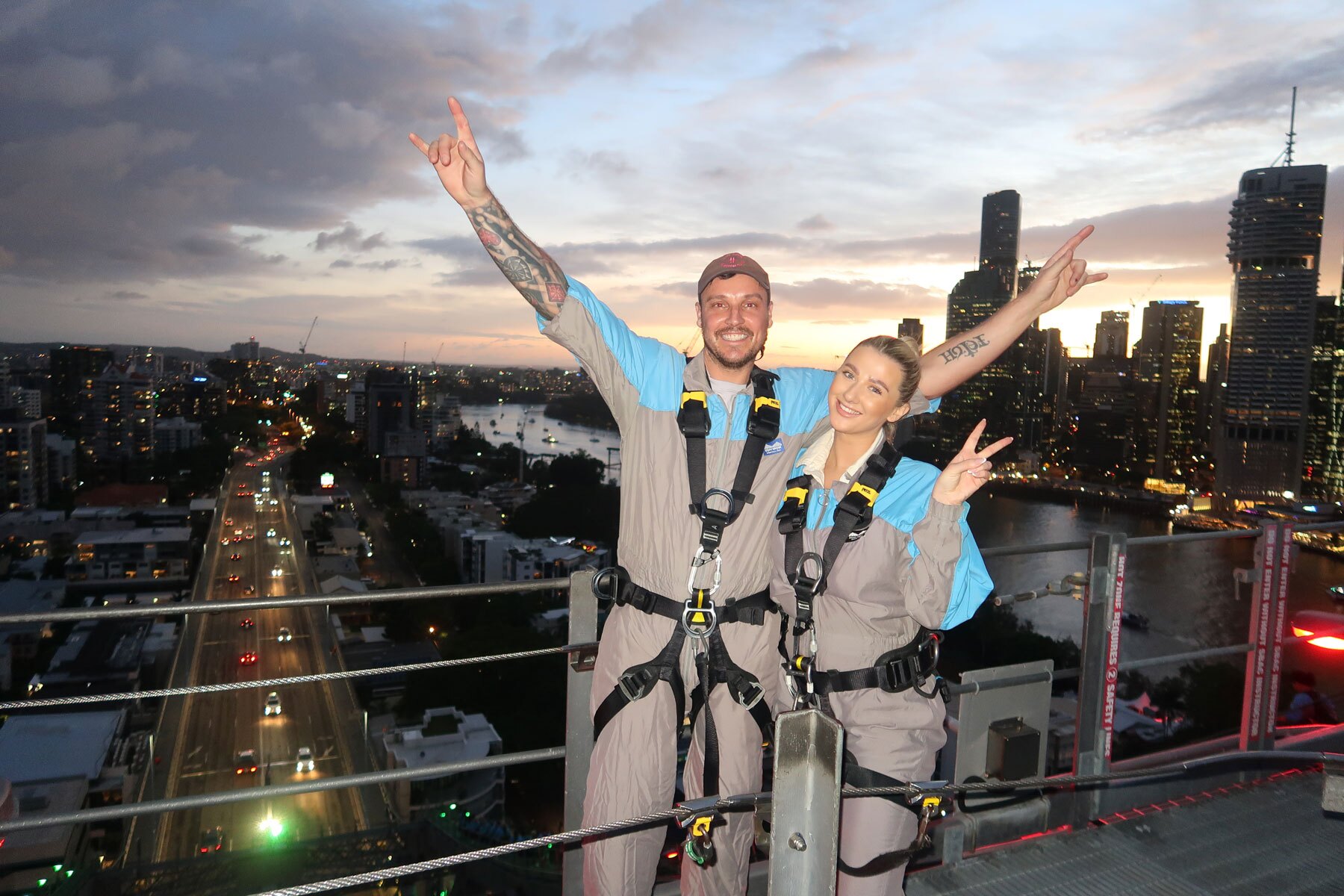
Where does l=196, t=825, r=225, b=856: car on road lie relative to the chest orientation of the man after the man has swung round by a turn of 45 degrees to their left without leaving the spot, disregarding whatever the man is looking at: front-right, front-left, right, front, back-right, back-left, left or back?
back

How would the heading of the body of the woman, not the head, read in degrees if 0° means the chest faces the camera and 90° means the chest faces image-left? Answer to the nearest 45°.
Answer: approximately 45°

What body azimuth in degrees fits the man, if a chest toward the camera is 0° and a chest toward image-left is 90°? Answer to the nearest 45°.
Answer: approximately 0°

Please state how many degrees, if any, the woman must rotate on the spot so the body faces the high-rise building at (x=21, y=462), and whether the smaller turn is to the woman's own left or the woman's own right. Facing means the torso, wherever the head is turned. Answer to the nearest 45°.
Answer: approximately 90° to the woman's own right

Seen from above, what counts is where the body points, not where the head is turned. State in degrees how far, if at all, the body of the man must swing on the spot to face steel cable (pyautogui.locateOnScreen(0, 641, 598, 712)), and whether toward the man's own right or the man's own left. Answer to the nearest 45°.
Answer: approximately 90° to the man's own right

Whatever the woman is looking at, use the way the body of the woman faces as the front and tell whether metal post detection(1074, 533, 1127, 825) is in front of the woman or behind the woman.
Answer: behind

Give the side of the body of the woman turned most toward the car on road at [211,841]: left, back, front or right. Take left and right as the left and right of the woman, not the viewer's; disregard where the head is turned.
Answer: right

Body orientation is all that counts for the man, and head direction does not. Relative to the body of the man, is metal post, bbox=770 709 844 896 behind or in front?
in front
